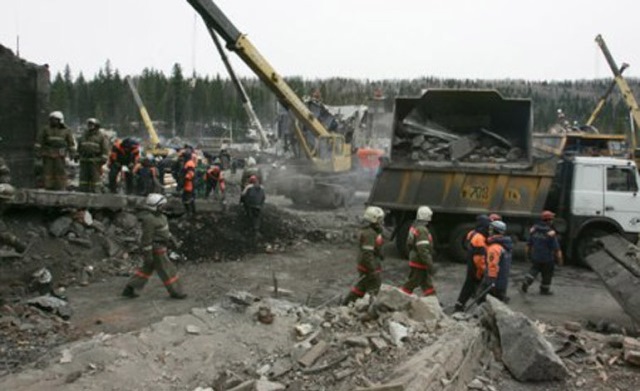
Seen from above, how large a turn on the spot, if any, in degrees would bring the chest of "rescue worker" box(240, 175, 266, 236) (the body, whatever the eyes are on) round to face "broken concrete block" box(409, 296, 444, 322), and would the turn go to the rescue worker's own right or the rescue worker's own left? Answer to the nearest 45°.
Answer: approximately 180°

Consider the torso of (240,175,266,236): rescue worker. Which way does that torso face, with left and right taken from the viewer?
facing away from the viewer

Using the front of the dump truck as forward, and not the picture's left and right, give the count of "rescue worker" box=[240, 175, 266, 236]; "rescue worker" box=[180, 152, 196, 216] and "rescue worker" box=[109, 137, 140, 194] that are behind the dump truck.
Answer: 3

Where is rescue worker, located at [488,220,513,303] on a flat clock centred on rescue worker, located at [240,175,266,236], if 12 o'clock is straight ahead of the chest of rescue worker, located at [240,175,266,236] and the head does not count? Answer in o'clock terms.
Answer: rescue worker, located at [488,220,513,303] is roughly at 5 o'clock from rescue worker, located at [240,175,266,236].

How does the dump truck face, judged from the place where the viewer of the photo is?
facing to the right of the viewer

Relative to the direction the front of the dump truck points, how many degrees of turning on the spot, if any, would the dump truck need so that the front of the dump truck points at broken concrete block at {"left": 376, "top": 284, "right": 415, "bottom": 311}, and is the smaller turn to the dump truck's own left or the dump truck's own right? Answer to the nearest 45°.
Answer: approximately 90° to the dump truck's own right

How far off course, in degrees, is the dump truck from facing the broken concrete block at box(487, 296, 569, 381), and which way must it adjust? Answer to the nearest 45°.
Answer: approximately 90° to its right
